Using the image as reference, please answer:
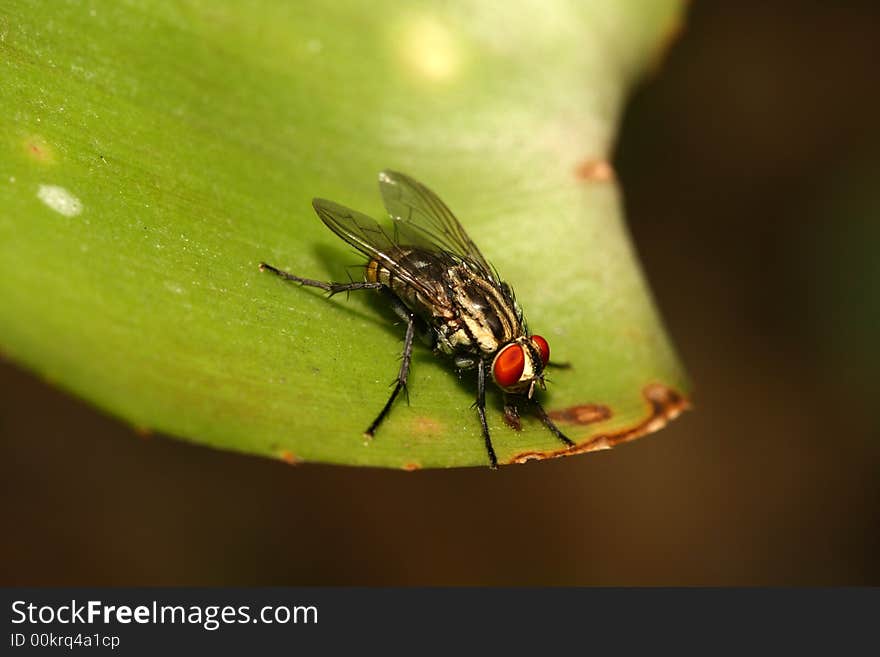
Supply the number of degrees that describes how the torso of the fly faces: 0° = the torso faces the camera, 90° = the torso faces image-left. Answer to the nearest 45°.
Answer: approximately 315°
